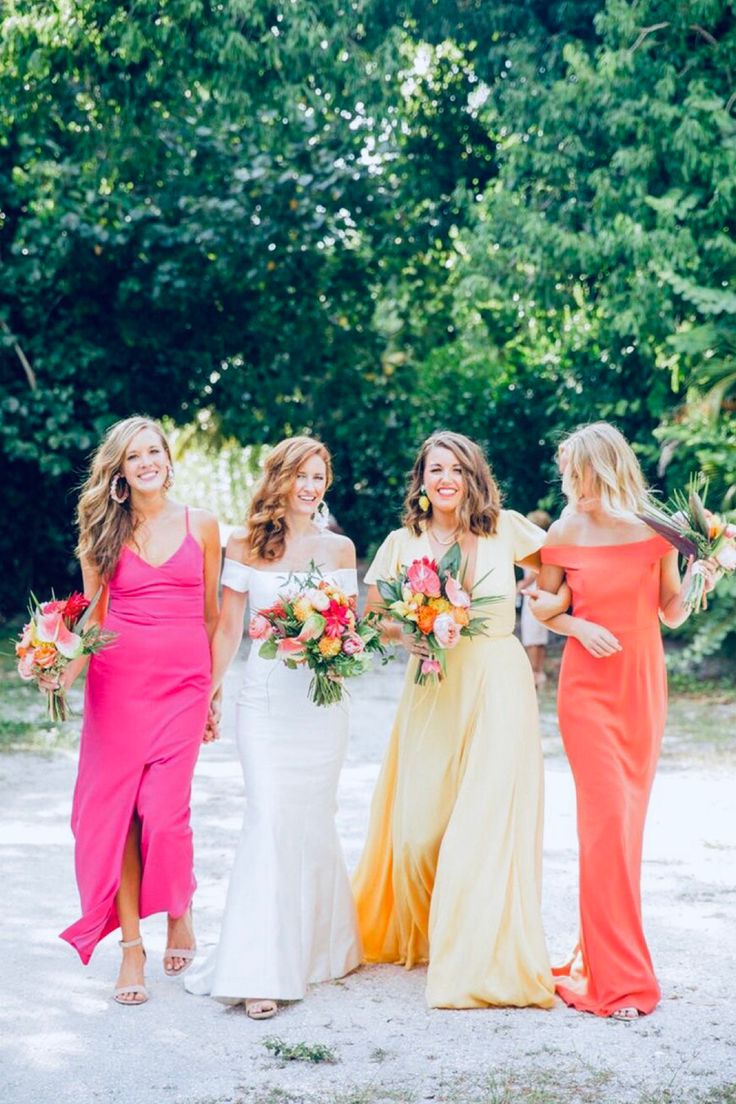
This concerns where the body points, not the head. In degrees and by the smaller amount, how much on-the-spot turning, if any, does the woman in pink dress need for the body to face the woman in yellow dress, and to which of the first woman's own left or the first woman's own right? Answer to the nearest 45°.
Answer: approximately 90° to the first woman's own left

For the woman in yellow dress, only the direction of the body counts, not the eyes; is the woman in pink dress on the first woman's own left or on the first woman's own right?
on the first woman's own right

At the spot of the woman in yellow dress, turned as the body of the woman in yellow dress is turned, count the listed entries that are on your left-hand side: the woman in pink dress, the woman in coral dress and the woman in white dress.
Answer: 1

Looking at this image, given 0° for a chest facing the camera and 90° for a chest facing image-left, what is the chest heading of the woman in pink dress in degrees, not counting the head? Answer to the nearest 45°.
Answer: approximately 0°

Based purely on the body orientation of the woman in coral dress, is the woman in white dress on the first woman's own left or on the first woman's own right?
on the first woman's own right

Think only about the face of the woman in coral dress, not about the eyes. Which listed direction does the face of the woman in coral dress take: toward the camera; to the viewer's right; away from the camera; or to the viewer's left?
to the viewer's left
